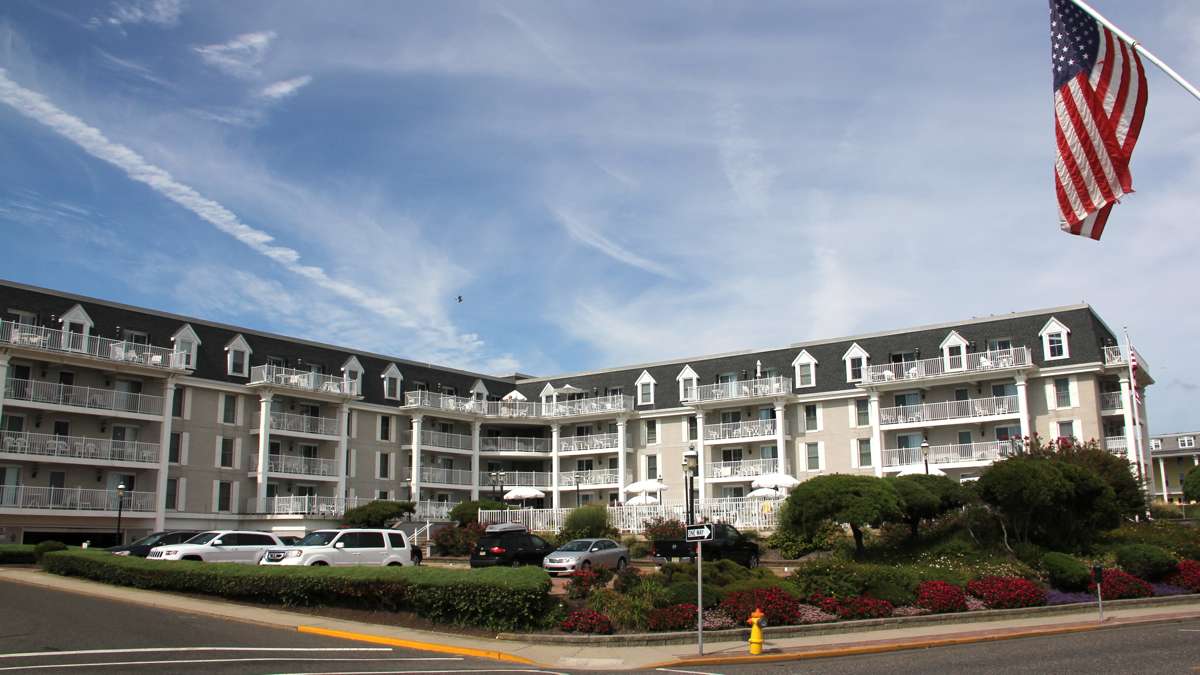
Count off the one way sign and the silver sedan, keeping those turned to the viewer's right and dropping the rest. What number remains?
0

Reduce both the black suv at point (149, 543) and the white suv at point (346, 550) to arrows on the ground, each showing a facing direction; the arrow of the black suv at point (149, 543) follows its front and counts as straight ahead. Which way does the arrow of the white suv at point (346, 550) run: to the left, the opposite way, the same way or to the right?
the same way

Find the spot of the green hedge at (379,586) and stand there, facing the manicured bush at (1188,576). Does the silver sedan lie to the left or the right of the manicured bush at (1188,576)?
left

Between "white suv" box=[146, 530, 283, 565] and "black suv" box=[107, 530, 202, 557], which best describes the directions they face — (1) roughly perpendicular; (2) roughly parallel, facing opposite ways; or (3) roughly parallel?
roughly parallel

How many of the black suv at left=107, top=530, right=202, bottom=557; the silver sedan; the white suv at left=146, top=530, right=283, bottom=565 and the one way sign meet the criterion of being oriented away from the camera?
0

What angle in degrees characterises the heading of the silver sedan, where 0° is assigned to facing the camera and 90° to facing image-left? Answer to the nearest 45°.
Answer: approximately 45°

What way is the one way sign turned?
toward the camera

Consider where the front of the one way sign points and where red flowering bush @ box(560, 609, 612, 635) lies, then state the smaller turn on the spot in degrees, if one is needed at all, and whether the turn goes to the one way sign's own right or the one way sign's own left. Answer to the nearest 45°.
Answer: approximately 135° to the one way sign's own right

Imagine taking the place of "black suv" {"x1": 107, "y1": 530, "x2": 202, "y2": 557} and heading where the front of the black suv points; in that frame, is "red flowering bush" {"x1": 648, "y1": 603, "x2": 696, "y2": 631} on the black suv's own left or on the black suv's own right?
on the black suv's own left

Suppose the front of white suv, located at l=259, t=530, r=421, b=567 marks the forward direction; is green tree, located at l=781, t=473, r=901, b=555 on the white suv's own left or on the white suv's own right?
on the white suv's own left

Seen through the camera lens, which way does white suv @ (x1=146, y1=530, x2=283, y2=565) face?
facing the viewer and to the left of the viewer

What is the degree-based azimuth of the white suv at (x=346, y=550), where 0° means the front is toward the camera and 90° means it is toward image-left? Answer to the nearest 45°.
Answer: approximately 45°

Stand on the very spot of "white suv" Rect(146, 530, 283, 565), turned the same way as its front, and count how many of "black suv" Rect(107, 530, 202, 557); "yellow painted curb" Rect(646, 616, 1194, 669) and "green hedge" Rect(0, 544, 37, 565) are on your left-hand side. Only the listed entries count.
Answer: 1

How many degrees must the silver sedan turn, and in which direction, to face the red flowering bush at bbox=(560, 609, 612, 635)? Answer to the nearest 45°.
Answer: approximately 45° to its left

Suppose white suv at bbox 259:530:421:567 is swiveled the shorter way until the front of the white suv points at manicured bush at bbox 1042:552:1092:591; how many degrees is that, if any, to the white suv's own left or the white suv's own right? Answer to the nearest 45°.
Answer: approximately 135° to the white suv's own left
